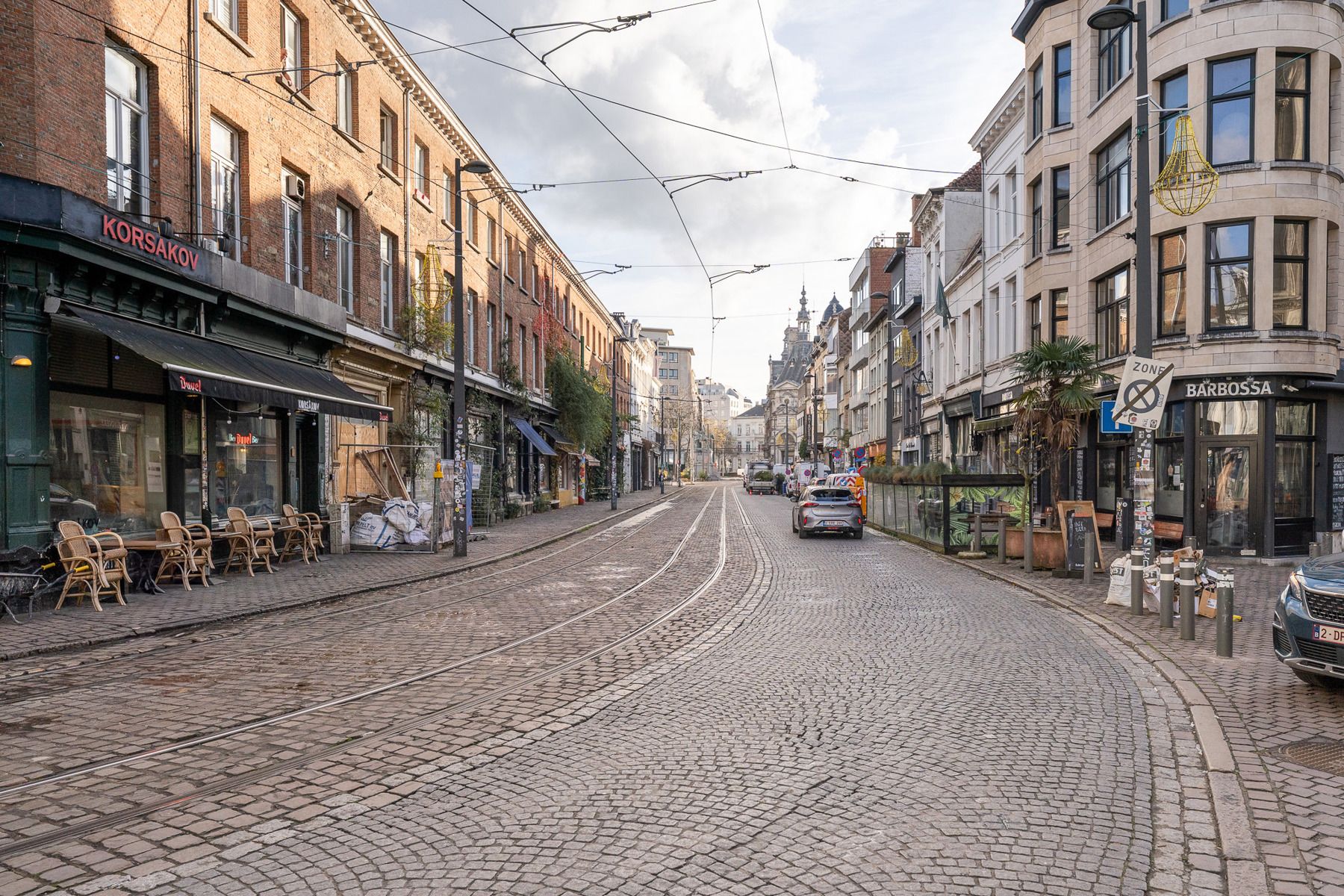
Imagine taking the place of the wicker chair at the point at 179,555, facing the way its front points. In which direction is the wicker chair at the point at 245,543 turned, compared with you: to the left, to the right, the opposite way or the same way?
the same way

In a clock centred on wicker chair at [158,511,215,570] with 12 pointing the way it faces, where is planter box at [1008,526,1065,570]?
The planter box is roughly at 11 o'clock from the wicker chair.

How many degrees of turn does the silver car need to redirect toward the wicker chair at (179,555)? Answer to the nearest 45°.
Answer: approximately 135° to its left

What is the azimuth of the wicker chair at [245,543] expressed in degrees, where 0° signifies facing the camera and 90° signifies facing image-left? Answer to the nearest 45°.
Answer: approximately 315°

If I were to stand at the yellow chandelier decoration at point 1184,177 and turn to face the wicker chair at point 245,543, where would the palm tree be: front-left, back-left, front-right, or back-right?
front-right

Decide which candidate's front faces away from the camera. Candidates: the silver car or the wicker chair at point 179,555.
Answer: the silver car

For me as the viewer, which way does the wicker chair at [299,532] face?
facing the viewer and to the right of the viewer

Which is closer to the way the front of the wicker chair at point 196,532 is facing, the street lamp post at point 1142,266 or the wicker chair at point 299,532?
the street lamp post

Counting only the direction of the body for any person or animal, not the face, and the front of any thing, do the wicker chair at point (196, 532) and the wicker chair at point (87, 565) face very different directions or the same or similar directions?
same or similar directions

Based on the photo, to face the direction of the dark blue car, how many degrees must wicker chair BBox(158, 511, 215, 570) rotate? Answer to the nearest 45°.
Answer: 0° — it already faces it

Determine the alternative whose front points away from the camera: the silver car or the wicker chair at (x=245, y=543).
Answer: the silver car

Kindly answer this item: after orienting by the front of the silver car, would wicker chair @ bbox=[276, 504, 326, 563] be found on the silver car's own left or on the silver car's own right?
on the silver car's own left

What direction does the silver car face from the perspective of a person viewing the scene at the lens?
facing away from the viewer

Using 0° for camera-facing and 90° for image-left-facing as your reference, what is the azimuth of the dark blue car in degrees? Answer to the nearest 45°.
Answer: approximately 45°

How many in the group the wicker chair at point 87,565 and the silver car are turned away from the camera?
1

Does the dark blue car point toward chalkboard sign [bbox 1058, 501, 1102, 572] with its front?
no
